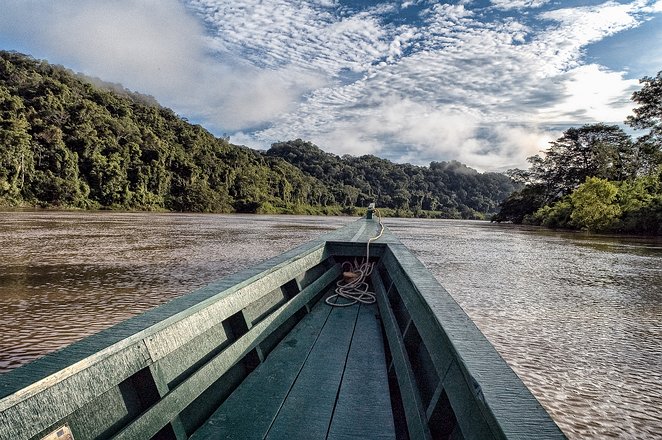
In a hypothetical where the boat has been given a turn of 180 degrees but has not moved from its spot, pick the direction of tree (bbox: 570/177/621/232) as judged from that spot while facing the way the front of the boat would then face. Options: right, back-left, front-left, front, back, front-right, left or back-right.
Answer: back-left

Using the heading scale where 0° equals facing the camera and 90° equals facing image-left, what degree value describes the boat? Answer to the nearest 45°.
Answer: approximately 180°

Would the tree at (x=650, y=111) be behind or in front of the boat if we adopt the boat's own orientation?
in front
